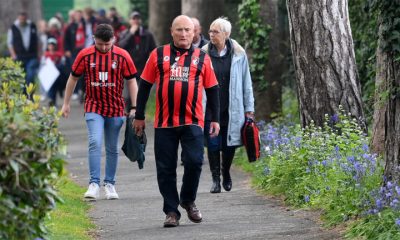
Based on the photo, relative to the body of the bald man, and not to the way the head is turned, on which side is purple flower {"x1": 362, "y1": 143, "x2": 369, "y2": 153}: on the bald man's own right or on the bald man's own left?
on the bald man's own left

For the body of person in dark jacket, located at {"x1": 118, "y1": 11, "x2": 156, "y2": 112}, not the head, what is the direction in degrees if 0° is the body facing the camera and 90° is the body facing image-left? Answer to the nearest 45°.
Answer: approximately 0°

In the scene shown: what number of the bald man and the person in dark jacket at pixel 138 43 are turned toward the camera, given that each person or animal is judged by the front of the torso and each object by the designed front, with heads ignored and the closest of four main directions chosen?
2

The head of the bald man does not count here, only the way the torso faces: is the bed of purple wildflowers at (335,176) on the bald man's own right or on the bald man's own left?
on the bald man's own left

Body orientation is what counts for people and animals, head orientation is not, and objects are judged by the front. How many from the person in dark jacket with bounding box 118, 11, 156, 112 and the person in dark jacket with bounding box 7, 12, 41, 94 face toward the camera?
2

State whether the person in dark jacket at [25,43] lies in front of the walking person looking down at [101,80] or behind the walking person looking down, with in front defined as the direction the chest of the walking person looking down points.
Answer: behind
